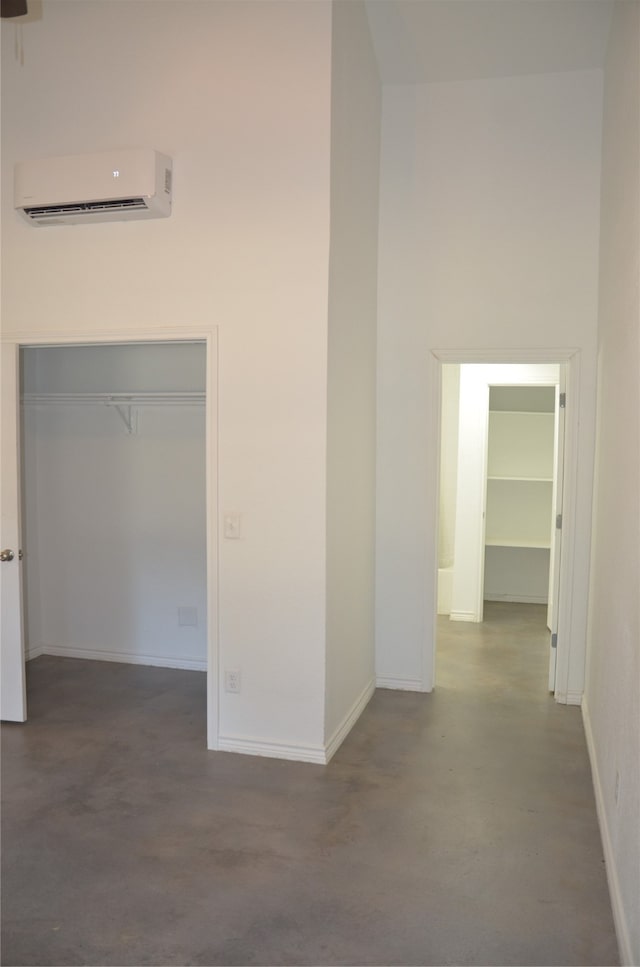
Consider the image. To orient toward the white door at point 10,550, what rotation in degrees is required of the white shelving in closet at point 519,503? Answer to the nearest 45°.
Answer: approximately 45° to its right

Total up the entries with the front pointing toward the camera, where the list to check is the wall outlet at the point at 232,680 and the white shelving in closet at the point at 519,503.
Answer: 2

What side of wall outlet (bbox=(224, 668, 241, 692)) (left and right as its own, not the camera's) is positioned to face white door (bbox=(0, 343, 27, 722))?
right

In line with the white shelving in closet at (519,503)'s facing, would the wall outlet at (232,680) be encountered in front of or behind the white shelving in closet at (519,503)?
in front

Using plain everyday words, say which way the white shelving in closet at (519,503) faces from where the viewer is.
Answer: facing the viewer

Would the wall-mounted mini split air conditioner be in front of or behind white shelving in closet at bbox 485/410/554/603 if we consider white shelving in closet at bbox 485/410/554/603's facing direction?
in front

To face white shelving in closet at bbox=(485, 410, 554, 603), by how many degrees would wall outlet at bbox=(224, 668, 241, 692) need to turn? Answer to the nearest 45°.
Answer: approximately 135° to its left

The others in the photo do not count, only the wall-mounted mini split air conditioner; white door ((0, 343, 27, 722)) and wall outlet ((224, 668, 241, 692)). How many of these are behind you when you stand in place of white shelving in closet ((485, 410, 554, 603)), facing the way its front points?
0
